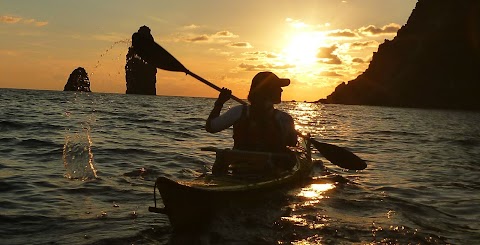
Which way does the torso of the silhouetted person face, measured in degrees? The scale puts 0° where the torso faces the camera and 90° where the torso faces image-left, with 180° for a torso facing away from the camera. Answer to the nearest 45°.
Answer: approximately 225°
